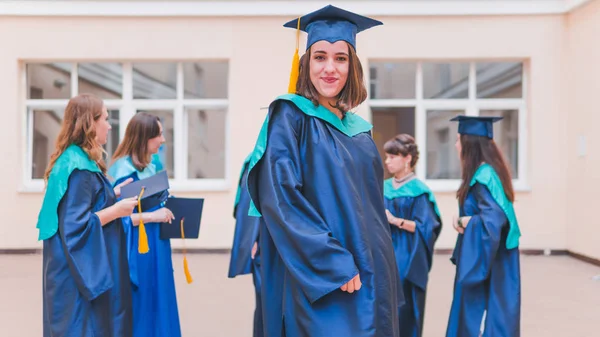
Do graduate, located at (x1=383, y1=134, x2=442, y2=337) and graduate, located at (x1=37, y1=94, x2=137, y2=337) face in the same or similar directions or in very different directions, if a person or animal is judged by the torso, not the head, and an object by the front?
very different directions

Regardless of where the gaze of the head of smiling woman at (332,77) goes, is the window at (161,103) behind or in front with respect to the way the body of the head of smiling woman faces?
behind

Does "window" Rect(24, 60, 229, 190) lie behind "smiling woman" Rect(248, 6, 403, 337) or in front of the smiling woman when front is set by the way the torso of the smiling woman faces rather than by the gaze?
behind

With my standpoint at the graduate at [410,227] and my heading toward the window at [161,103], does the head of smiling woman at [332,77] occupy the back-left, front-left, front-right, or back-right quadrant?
back-left

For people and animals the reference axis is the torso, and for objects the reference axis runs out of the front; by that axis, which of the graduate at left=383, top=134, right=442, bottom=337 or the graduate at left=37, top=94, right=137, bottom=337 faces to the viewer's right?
the graduate at left=37, top=94, right=137, bottom=337

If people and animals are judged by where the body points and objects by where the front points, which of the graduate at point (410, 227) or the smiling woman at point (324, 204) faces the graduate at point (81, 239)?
the graduate at point (410, 227)

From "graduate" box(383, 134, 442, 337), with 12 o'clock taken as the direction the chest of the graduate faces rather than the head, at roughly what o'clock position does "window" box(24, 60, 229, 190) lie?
The window is roughly at 3 o'clock from the graduate.

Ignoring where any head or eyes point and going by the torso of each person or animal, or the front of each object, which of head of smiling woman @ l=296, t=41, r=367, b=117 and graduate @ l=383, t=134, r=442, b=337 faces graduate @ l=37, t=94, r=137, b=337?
graduate @ l=383, t=134, r=442, b=337

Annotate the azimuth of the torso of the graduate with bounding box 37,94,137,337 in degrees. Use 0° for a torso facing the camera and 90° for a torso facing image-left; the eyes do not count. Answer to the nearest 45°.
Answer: approximately 270°

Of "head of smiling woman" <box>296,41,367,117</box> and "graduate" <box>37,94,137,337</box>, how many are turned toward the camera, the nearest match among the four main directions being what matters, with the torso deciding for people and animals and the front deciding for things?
1
